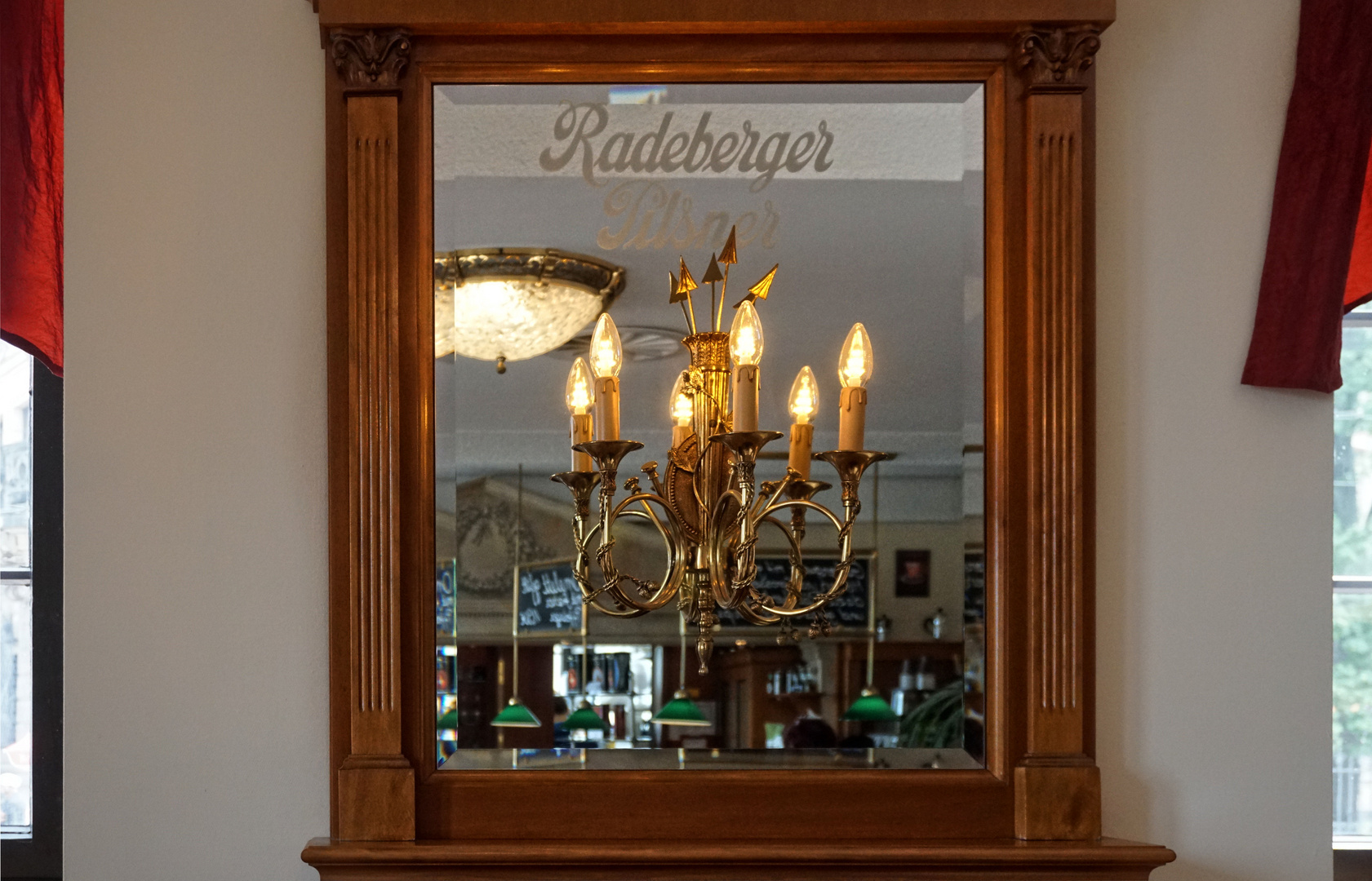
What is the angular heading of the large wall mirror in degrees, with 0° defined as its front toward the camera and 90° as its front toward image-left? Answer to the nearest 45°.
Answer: approximately 0°
